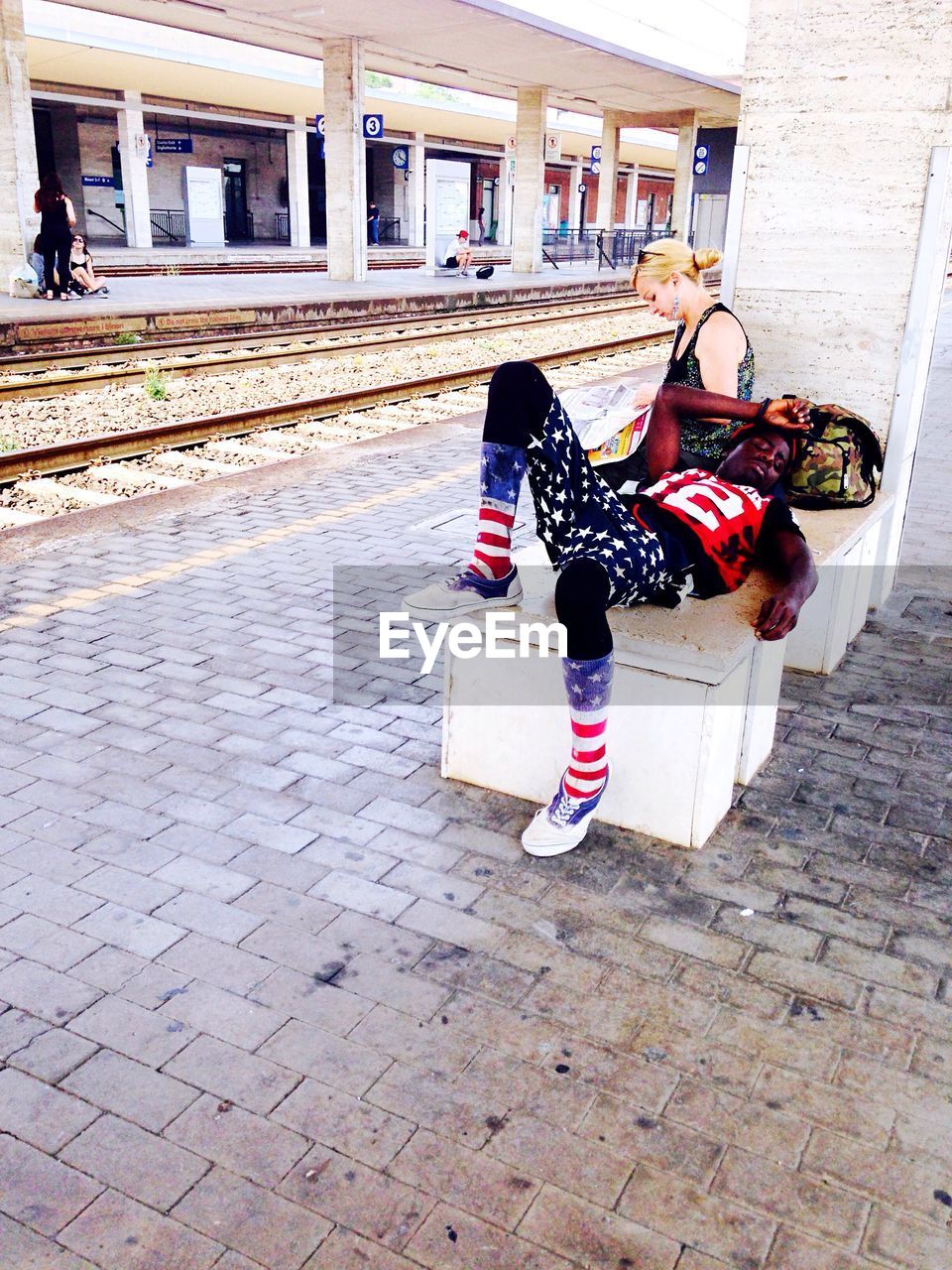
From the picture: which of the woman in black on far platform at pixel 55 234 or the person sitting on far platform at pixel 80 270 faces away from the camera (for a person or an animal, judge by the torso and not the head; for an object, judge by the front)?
the woman in black on far platform

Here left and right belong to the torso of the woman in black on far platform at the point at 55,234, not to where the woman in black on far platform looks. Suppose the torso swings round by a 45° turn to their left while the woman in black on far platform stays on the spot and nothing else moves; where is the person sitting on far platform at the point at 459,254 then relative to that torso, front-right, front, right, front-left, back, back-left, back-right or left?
right

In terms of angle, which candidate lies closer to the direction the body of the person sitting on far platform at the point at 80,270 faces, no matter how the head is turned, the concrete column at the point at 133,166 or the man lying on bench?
the man lying on bench

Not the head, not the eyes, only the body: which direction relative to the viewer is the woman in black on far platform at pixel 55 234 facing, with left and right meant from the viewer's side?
facing away from the viewer

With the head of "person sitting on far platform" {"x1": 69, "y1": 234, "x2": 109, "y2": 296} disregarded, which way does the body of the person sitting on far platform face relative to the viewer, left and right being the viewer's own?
facing the viewer and to the right of the viewer

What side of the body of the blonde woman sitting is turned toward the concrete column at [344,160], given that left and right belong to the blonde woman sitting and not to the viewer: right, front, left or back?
right

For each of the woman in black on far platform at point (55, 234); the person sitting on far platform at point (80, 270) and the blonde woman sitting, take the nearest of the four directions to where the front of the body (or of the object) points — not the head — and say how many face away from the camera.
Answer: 1

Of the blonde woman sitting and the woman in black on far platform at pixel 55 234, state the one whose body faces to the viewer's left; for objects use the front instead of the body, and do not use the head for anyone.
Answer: the blonde woman sitting

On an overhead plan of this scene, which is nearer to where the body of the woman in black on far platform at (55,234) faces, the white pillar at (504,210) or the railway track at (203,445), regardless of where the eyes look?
the white pillar

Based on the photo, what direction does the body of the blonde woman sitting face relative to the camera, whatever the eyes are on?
to the viewer's left

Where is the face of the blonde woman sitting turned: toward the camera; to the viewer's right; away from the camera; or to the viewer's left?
to the viewer's left

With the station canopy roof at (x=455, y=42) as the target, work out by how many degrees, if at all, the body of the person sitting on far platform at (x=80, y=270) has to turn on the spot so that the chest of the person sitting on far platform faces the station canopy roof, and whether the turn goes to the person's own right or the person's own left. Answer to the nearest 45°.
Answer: approximately 90° to the person's own left

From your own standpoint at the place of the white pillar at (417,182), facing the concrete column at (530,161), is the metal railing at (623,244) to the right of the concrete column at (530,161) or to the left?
left

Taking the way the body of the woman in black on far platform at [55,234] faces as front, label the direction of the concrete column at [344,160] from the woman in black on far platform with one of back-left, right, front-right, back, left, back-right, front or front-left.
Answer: front-right
